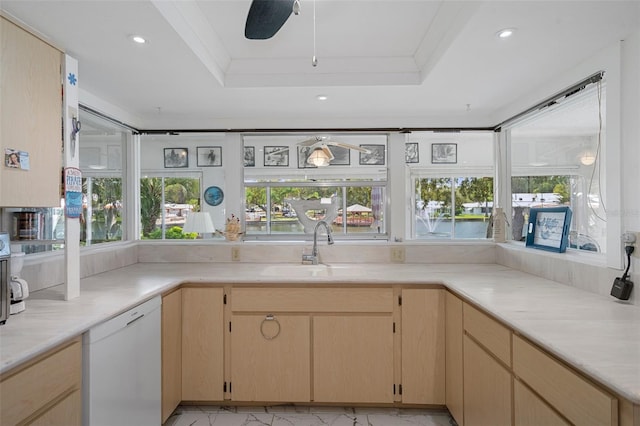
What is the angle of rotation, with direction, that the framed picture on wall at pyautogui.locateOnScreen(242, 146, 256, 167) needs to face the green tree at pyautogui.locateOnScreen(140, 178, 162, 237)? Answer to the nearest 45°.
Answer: approximately 90° to its right

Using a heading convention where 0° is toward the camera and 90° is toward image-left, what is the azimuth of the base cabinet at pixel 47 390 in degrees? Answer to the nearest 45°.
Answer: approximately 315°

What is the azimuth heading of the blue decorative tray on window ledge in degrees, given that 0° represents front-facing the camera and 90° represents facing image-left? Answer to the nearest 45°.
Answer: approximately 45°

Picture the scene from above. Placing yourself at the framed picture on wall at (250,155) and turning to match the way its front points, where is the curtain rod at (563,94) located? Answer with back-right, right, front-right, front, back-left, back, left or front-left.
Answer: front-left

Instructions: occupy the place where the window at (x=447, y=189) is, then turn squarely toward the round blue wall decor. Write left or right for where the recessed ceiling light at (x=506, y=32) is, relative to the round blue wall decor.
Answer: left

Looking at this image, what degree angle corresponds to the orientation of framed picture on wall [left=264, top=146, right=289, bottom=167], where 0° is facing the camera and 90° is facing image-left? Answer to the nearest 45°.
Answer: approximately 0°

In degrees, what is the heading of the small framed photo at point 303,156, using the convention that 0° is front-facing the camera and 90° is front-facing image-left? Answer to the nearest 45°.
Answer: approximately 0°

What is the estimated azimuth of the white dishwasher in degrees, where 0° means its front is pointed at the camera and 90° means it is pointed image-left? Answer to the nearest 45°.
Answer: approximately 315°

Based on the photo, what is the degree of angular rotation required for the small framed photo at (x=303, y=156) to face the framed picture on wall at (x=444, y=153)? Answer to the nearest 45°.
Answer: approximately 135° to its left

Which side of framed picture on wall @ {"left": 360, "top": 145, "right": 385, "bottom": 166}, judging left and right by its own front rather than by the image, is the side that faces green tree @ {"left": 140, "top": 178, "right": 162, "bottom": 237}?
right

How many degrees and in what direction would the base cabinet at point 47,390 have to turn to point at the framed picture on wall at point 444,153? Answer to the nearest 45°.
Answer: approximately 45° to its left

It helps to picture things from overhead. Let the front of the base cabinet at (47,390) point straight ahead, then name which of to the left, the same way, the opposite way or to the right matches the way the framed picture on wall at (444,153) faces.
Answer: to the right

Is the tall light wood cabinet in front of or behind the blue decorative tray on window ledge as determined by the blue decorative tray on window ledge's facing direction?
in front
